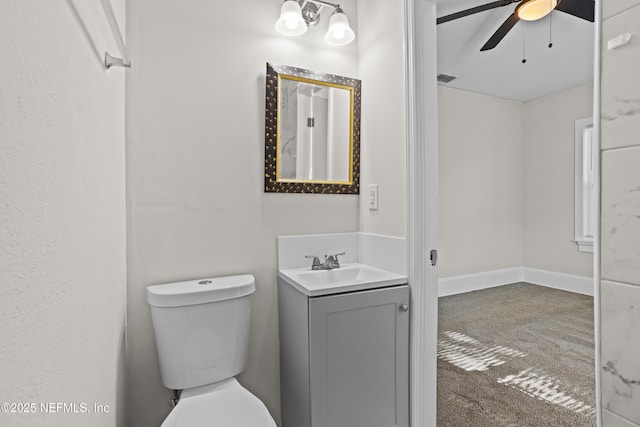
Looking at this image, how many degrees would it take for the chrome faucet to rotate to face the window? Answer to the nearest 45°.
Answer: approximately 90° to its left

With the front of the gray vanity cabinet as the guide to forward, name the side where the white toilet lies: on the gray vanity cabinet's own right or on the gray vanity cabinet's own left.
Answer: on the gray vanity cabinet's own right

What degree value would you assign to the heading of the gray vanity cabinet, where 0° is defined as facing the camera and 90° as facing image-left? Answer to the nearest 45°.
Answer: approximately 315°

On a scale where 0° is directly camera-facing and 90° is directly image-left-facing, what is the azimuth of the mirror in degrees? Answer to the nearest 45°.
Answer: approximately 315°

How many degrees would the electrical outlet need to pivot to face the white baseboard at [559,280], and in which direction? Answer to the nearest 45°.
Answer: approximately 180°
